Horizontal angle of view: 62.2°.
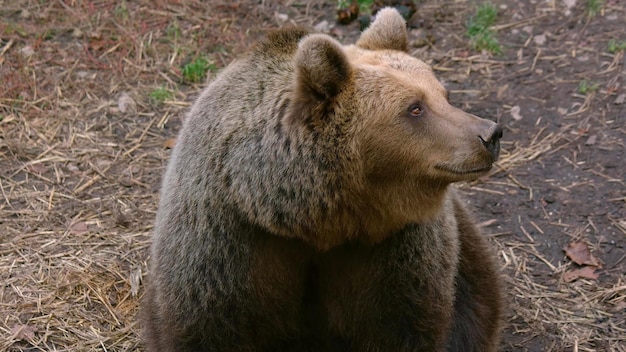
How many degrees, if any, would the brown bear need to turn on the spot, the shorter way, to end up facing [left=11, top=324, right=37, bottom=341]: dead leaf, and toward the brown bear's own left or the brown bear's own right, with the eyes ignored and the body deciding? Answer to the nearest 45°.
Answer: approximately 90° to the brown bear's own right

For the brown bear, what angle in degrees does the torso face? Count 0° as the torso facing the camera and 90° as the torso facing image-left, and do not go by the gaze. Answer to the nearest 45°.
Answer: approximately 0°

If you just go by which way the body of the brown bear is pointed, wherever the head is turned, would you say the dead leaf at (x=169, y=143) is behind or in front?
behind

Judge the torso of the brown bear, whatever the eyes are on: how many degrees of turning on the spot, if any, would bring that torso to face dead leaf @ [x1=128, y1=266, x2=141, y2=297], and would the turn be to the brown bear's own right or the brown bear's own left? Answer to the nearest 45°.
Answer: approximately 135° to the brown bear's own right

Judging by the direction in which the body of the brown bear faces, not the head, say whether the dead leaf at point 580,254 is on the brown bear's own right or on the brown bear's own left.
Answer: on the brown bear's own left
